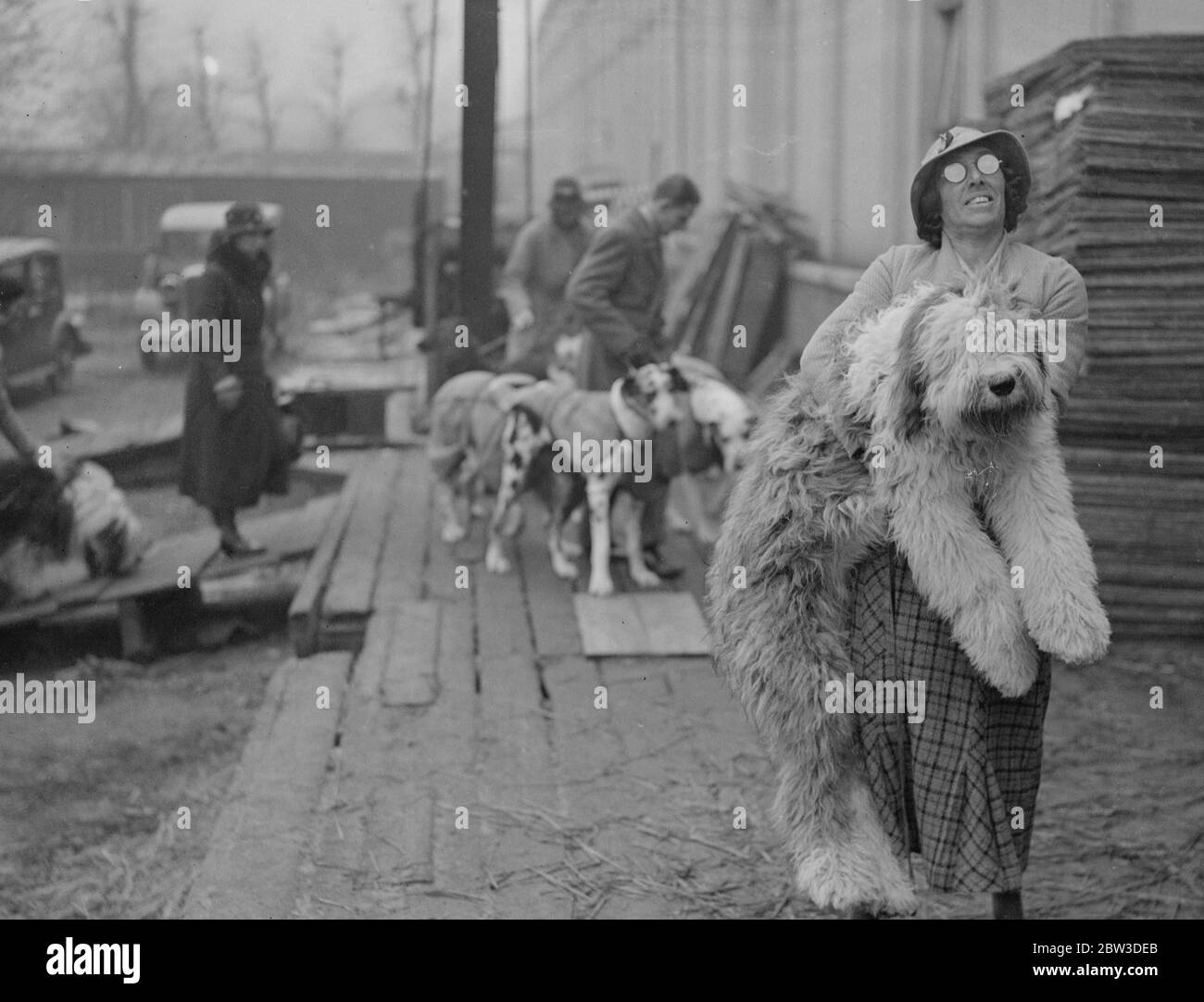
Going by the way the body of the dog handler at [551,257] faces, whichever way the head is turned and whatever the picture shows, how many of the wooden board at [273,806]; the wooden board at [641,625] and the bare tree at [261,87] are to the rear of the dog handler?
1

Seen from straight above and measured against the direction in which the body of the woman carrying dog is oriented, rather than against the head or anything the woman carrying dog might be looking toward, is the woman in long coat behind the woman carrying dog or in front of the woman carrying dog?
behind

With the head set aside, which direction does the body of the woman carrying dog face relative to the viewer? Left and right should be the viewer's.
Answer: facing the viewer

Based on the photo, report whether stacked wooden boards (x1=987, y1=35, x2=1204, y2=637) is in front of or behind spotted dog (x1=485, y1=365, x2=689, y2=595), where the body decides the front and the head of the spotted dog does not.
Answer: in front

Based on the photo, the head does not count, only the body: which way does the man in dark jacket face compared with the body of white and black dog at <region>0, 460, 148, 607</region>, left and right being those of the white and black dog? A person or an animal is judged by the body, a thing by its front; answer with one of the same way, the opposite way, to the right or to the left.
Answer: the same way

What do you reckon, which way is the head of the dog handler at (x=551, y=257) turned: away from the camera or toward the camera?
toward the camera

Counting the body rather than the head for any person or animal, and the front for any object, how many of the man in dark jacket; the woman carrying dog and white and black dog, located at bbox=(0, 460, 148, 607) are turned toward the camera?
1

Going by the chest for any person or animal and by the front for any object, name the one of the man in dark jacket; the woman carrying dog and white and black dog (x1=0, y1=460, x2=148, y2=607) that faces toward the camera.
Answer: the woman carrying dog

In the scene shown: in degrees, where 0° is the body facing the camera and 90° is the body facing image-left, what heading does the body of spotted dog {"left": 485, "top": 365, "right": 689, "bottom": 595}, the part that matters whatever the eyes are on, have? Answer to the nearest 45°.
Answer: approximately 315°
